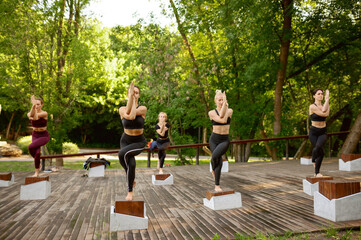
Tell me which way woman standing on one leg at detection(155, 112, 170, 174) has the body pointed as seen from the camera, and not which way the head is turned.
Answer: toward the camera

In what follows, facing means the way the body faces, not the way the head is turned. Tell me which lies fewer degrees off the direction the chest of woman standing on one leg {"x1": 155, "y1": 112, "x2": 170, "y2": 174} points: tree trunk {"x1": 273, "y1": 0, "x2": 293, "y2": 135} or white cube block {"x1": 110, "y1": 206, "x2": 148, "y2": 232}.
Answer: the white cube block

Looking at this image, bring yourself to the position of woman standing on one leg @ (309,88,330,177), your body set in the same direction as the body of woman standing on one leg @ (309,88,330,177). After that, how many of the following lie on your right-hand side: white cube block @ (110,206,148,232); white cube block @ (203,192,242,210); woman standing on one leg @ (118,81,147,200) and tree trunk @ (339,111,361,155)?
3

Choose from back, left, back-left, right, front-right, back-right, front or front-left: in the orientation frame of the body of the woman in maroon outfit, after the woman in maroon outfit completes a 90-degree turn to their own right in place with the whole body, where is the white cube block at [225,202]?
back

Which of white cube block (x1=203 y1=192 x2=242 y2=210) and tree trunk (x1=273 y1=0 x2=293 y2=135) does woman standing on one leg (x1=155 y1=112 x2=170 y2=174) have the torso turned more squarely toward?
the white cube block

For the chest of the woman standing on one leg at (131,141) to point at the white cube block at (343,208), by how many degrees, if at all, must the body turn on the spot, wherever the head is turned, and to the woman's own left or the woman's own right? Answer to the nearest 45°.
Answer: approximately 90° to the woman's own left

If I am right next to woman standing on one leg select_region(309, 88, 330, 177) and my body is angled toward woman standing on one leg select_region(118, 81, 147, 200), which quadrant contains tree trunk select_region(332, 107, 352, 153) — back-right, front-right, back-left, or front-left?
back-right

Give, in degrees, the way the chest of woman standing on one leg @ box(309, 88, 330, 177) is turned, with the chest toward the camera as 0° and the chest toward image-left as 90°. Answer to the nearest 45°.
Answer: approximately 315°

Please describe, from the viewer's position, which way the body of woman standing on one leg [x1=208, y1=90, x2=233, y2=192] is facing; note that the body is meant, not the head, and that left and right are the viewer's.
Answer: facing the viewer

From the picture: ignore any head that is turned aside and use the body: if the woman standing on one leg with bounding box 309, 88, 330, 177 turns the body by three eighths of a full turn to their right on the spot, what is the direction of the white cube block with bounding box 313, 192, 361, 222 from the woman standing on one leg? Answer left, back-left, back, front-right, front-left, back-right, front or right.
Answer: left
